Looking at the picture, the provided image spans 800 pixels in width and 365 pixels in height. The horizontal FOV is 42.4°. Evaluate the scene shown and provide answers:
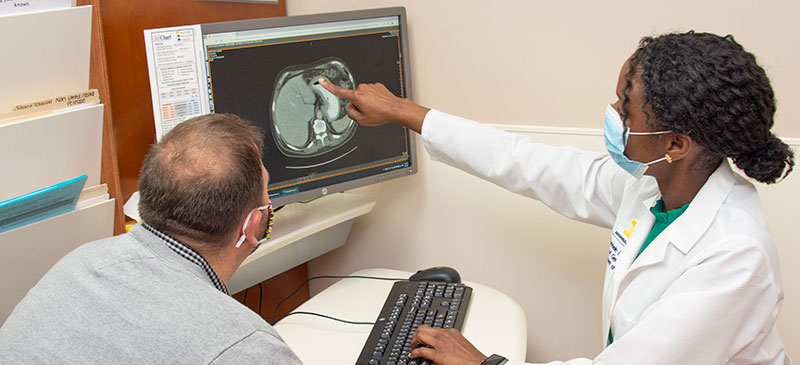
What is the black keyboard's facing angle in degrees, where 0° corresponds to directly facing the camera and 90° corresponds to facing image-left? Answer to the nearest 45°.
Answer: approximately 270°

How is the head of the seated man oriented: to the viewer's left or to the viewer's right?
to the viewer's right

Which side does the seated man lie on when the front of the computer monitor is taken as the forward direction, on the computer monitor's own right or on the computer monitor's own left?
on the computer monitor's own right

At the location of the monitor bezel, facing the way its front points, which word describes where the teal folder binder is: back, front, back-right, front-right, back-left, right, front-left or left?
right

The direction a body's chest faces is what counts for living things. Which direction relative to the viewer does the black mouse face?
to the viewer's left

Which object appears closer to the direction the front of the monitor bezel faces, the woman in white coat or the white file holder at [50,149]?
the woman in white coat

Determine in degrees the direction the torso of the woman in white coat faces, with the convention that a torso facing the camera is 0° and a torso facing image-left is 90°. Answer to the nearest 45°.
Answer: approximately 45°

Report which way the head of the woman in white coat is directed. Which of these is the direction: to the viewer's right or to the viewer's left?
to the viewer's left

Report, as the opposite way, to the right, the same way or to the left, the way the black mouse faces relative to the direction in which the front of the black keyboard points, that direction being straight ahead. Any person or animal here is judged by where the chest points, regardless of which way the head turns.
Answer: the opposite way

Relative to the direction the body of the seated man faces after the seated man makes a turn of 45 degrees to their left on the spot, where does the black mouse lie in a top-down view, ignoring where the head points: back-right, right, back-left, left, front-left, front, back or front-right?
front-right
